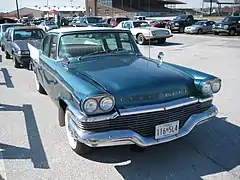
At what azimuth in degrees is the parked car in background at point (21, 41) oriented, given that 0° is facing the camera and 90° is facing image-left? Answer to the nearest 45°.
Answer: approximately 315°

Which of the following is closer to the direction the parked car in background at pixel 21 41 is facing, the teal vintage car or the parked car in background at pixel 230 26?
the teal vintage car

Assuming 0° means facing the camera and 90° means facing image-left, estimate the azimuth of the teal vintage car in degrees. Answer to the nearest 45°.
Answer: approximately 315°

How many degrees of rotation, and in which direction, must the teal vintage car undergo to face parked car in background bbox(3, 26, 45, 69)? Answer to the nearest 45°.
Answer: approximately 180°
